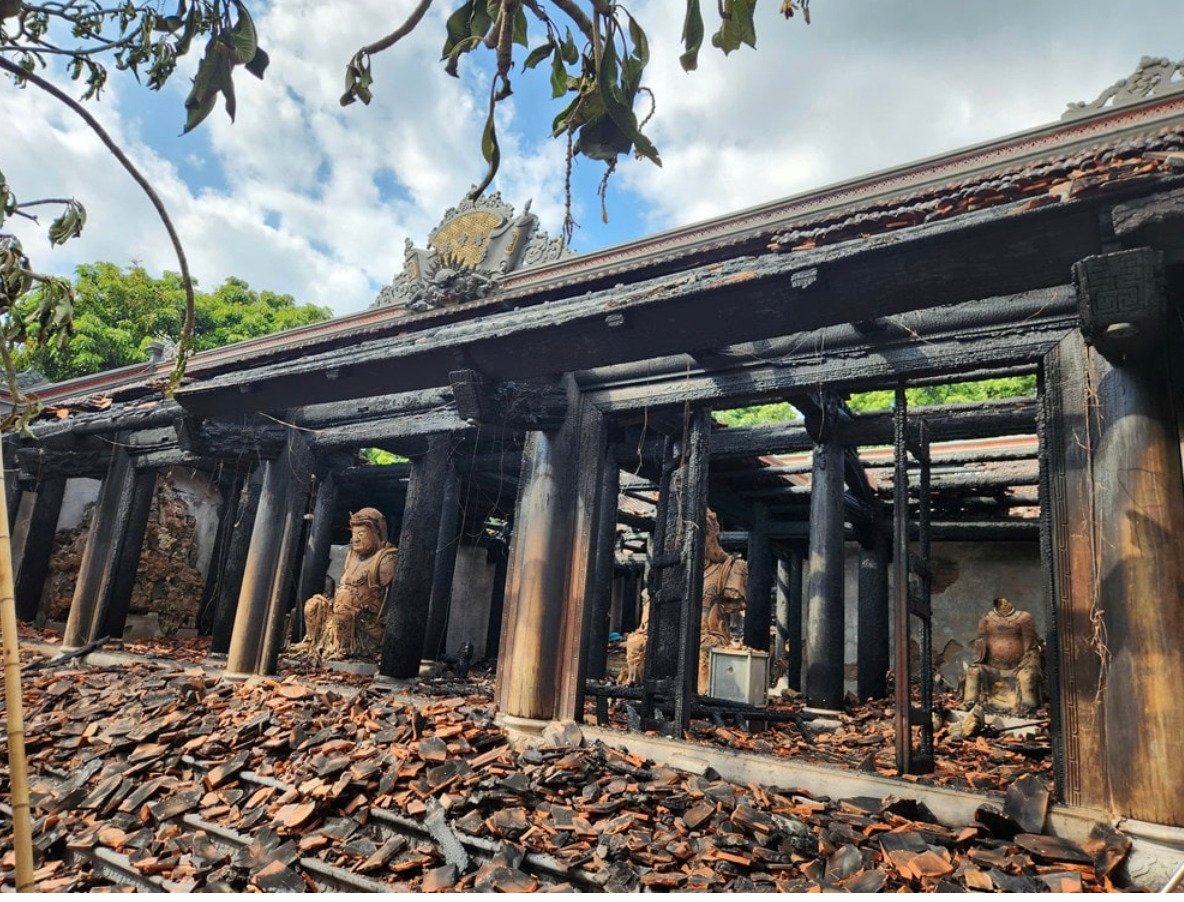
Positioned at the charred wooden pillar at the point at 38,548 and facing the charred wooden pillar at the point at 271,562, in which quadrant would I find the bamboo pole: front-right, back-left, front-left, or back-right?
front-right

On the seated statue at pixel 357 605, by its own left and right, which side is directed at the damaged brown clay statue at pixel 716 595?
left

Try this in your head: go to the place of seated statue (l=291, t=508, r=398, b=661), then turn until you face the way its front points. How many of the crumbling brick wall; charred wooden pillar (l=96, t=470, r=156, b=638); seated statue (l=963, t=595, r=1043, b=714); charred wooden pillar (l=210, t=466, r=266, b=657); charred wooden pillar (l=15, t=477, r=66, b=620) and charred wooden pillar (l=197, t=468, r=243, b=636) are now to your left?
1

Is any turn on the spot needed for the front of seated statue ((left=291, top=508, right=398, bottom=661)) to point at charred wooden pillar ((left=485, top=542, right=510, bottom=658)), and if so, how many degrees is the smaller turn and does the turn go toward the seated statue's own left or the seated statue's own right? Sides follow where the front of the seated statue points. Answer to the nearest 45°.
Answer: approximately 180°

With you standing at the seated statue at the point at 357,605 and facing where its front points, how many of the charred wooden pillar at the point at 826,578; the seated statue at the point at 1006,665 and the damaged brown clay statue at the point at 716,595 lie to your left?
3

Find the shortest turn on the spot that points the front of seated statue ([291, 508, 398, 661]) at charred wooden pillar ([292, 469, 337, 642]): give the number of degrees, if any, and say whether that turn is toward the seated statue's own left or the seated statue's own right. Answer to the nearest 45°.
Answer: approximately 90° to the seated statue's own right

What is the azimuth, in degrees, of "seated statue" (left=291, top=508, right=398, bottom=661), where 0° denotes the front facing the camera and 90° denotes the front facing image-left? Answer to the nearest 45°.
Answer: approximately 45°

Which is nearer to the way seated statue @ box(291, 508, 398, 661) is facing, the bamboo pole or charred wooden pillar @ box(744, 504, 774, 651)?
the bamboo pole

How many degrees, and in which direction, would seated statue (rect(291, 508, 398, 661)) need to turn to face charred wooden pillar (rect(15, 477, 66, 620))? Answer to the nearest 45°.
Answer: approximately 90° to its right

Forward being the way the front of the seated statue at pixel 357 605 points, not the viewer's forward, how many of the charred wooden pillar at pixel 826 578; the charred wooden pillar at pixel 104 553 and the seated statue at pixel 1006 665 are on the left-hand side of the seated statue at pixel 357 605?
2

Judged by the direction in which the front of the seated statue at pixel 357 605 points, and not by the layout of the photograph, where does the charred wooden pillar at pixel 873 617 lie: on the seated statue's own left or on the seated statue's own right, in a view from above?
on the seated statue's own left

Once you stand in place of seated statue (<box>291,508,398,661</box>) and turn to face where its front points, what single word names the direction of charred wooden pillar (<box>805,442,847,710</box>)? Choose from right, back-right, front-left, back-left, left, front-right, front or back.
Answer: left

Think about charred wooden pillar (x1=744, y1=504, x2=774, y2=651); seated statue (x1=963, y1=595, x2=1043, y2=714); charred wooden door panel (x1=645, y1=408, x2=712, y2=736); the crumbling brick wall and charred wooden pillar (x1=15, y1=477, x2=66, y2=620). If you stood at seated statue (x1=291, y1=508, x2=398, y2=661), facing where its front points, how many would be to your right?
2

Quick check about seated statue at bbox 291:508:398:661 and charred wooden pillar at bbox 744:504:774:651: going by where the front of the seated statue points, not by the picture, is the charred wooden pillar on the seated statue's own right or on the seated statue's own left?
on the seated statue's own left

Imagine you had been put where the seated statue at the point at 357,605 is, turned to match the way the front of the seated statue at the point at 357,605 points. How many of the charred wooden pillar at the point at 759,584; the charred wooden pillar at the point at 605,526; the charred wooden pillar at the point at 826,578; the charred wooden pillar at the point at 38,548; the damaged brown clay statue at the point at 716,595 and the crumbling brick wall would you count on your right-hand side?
2

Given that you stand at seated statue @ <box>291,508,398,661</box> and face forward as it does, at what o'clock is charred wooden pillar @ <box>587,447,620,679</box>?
The charred wooden pillar is roughly at 10 o'clock from the seated statue.

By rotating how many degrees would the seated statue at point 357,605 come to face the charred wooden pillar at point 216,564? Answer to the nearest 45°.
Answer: approximately 90° to its right

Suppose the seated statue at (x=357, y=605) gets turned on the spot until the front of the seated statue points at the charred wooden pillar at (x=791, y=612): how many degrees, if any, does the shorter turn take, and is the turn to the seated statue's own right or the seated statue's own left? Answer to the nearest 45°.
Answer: approximately 135° to the seated statue's own left
